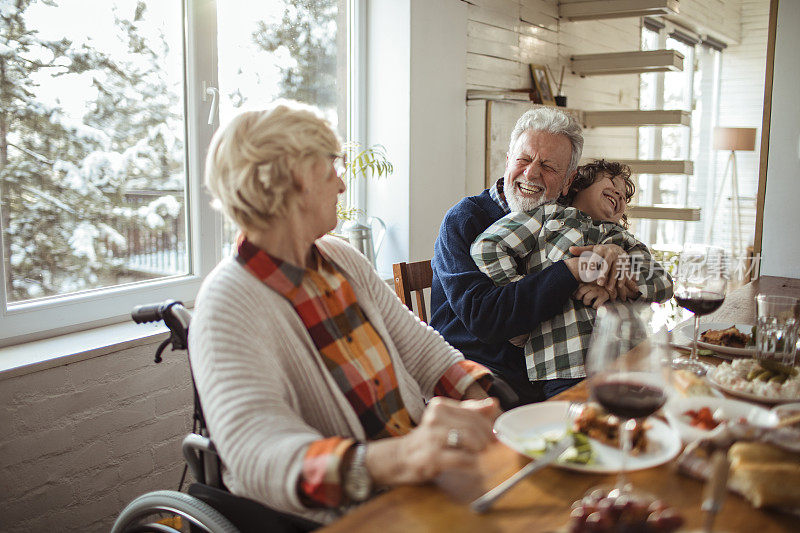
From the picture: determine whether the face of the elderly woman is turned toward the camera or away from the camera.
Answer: away from the camera

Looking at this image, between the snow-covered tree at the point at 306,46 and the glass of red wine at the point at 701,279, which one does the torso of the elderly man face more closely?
the glass of red wine

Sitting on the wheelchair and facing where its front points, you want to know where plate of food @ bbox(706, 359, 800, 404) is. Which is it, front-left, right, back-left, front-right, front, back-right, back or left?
front

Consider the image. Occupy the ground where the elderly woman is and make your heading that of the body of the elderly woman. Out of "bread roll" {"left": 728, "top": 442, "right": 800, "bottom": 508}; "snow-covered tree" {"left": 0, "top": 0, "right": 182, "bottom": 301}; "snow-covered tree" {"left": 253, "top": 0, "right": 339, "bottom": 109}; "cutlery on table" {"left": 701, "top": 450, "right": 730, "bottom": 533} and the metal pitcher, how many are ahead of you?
2

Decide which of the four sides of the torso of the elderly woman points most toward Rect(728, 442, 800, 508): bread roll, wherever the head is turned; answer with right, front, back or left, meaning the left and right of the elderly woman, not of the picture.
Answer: front

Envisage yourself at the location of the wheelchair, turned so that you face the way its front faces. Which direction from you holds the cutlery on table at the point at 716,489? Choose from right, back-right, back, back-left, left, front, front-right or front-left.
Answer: front-right

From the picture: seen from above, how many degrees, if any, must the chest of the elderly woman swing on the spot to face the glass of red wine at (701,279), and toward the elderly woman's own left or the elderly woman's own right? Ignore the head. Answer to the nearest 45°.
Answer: approximately 45° to the elderly woman's own left

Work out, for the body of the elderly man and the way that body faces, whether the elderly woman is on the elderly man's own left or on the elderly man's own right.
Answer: on the elderly man's own right

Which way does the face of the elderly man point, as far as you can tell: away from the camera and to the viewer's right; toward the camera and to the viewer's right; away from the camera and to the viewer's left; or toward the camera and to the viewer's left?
toward the camera and to the viewer's left

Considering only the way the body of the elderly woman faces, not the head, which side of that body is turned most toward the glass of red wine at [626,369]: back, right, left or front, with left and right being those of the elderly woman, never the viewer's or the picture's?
front

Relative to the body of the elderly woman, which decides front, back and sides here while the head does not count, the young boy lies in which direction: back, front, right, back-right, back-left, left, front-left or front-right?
left

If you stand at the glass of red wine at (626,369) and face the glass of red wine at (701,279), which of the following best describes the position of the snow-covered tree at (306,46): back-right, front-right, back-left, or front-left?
front-left

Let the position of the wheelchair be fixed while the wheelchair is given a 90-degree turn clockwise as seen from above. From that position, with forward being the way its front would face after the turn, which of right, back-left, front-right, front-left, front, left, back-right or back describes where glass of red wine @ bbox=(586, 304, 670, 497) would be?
front-left

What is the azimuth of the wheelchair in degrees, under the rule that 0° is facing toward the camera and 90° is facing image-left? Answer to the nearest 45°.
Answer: approximately 270°
